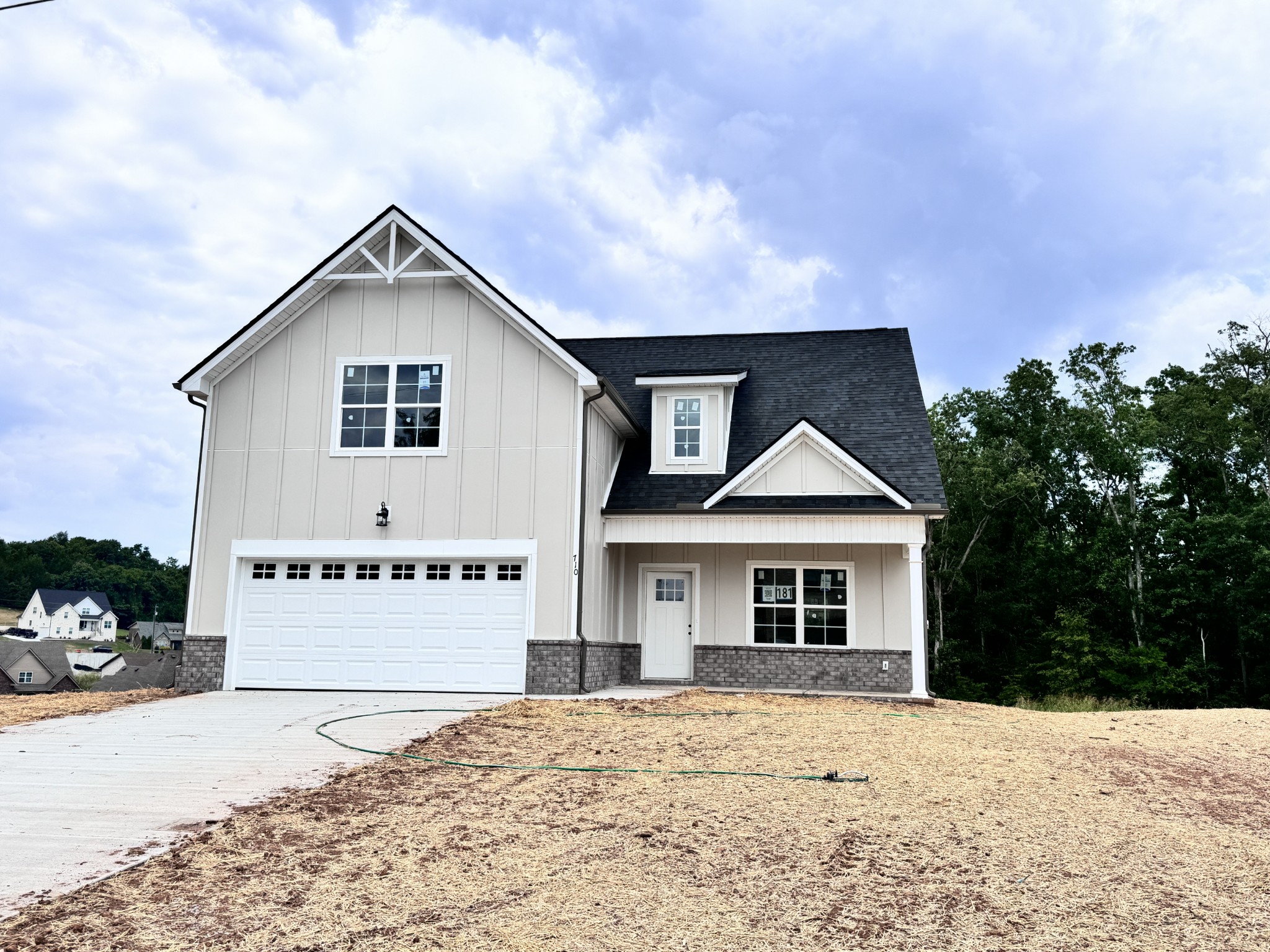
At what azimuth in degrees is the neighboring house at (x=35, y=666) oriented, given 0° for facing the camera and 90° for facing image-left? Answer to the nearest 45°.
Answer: approximately 0°

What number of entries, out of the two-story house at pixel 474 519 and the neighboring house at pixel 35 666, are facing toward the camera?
2

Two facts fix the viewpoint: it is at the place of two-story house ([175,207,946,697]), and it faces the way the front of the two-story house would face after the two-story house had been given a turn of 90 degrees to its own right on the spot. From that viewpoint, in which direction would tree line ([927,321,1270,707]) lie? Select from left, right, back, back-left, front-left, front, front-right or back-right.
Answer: back-right

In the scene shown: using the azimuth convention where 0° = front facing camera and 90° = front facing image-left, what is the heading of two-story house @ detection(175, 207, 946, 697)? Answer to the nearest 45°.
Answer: approximately 0°

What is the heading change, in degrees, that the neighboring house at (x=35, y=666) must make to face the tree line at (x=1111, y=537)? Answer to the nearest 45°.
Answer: approximately 45° to its left

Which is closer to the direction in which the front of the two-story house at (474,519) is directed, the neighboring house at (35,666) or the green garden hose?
the green garden hose

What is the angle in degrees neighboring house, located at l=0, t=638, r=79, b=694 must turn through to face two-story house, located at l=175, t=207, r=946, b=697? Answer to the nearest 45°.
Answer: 0° — it already faces it

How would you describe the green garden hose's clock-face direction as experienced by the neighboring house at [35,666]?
The green garden hose is roughly at 12 o'clock from the neighboring house.
